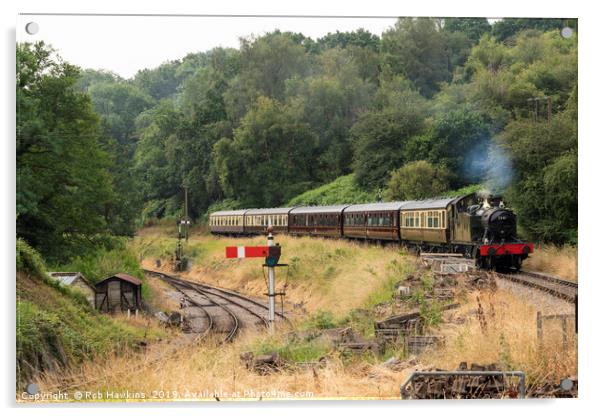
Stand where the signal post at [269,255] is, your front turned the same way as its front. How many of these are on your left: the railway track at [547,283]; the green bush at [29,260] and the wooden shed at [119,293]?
1

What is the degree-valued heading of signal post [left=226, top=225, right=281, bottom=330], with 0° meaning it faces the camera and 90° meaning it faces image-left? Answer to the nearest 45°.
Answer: approximately 0°

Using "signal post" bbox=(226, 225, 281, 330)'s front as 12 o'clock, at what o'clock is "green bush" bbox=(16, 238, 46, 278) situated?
The green bush is roughly at 3 o'clock from the signal post.

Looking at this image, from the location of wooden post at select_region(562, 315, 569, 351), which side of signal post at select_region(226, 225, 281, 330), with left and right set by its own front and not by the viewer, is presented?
left

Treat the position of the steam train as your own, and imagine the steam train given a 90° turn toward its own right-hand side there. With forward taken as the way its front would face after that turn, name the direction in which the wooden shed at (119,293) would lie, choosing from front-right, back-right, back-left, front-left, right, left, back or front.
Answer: front

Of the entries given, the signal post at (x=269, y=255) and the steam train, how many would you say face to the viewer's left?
0

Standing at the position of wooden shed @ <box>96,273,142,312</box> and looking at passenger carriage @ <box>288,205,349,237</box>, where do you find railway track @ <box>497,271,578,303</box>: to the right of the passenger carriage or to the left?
right

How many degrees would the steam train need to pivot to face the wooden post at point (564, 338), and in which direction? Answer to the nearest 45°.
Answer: approximately 45° to its right

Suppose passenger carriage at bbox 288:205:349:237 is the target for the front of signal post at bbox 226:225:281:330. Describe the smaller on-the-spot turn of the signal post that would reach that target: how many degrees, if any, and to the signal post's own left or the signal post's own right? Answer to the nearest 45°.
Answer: approximately 180°

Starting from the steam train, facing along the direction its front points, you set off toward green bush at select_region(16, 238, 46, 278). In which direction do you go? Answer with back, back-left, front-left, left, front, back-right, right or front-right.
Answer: right

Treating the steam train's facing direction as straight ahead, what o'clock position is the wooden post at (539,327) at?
The wooden post is roughly at 1 o'clock from the steam train.

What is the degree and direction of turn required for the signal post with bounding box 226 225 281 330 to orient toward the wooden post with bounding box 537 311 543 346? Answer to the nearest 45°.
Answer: approximately 45° to its left

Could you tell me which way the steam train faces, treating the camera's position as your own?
facing the viewer and to the right of the viewer

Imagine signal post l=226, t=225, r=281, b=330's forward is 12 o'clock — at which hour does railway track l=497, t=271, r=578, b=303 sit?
The railway track is roughly at 9 o'clock from the signal post.

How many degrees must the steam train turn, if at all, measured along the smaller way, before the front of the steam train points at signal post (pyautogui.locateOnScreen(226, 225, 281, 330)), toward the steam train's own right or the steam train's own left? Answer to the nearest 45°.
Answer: approximately 90° to the steam train's own right
